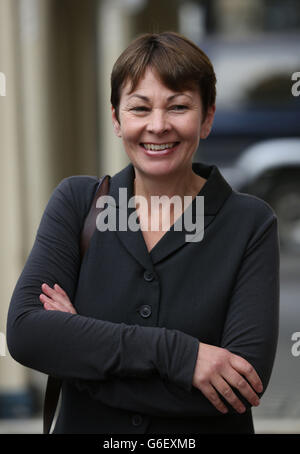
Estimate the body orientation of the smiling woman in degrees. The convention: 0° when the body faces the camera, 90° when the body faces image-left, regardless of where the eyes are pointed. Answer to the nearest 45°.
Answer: approximately 0°
